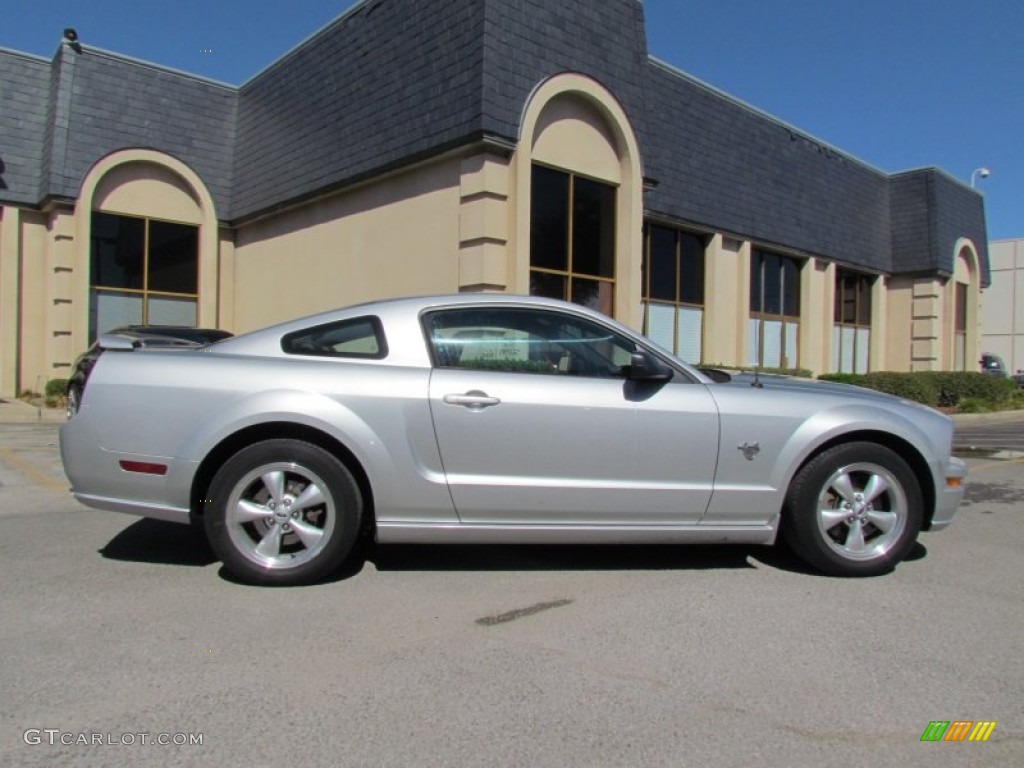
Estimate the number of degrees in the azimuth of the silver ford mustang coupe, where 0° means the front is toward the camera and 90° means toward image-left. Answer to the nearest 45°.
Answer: approximately 270°

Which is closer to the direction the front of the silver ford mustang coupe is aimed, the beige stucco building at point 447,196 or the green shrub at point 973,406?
the green shrub

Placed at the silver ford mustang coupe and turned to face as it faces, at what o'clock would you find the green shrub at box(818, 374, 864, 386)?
The green shrub is roughly at 10 o'clock from the silver ford mustang coupe.

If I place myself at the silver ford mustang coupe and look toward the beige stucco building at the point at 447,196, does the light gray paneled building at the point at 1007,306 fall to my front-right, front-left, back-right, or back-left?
front-right

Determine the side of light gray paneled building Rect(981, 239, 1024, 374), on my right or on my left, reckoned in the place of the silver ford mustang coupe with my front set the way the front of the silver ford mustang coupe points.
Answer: on my left

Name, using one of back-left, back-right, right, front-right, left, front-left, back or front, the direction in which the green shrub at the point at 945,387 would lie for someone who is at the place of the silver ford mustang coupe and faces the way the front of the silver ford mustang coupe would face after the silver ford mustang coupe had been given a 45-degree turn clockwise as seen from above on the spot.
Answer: left

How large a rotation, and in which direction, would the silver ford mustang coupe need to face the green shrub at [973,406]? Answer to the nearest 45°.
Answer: approximately 45° to its left

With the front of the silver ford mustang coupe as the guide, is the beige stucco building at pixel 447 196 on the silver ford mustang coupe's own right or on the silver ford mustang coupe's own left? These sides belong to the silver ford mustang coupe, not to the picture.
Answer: on the silver ford mustang coupe's own left
